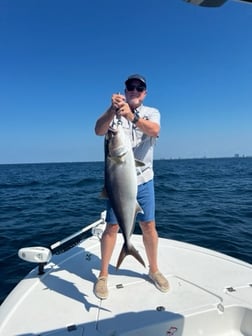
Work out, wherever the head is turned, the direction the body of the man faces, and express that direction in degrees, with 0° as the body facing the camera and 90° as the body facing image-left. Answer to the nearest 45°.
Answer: approximately 0°
